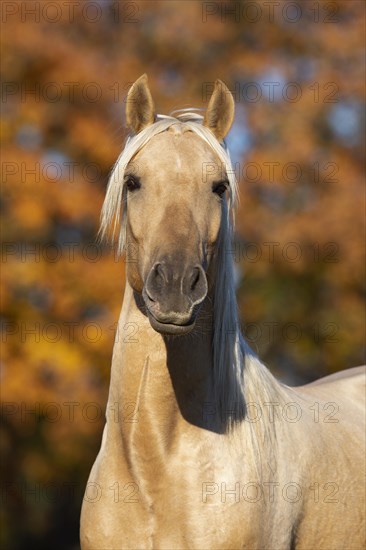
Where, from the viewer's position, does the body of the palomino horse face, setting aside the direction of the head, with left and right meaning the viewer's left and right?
facing the viewer and to the left of the viewer
